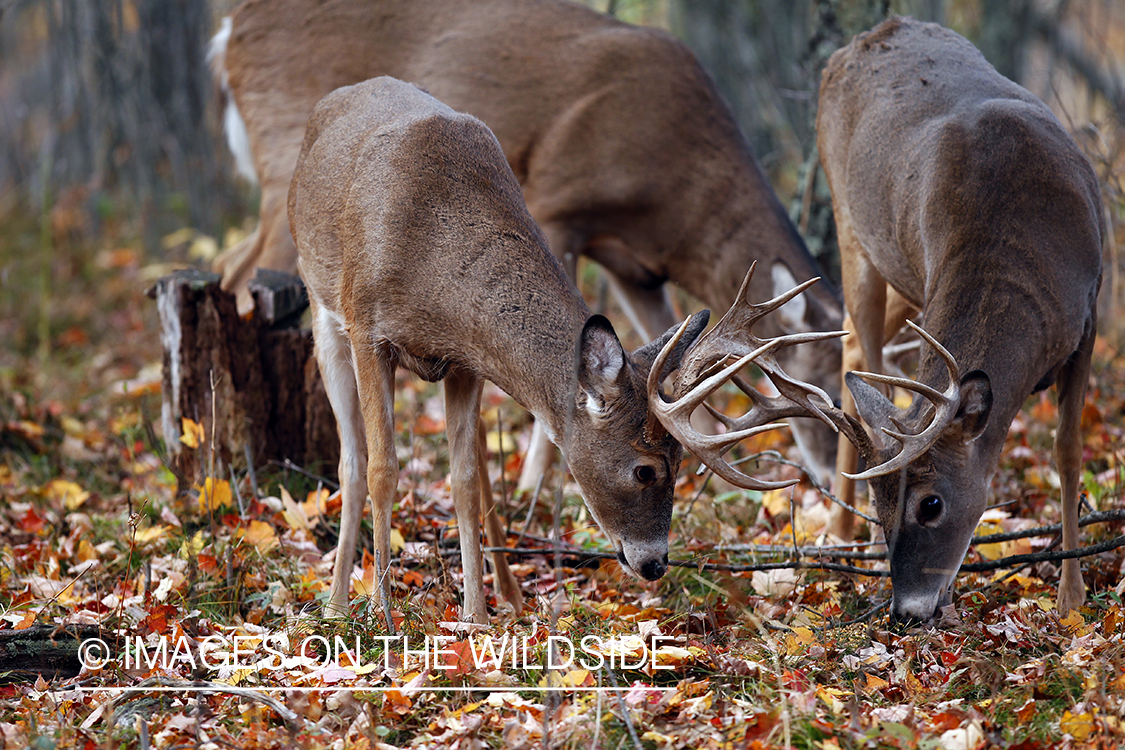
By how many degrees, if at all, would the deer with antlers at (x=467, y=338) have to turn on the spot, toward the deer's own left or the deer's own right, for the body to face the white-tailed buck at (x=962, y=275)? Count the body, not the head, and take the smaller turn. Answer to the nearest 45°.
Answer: approximately 45° to the deer's own left

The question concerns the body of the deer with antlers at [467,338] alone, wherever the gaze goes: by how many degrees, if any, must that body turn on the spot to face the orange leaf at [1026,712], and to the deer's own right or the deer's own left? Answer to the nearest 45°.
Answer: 0° — it already faces it

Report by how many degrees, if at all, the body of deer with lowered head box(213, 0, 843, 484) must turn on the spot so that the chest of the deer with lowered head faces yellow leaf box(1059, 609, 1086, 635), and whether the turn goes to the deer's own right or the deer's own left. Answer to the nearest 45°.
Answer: approximately 90° to the deer's own right

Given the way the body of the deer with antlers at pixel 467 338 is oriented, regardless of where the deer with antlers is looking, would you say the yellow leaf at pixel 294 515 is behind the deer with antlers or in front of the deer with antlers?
behind

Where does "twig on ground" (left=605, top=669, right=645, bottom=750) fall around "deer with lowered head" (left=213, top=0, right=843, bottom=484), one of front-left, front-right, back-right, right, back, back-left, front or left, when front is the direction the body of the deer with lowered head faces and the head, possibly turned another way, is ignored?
right

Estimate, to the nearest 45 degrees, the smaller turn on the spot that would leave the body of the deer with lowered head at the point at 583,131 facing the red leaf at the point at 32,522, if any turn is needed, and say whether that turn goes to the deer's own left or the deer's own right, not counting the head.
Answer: approximately 135° to the deer's own right

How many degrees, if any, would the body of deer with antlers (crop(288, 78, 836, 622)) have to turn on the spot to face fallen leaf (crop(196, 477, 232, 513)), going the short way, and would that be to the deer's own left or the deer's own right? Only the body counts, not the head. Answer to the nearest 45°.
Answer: approximately 180°

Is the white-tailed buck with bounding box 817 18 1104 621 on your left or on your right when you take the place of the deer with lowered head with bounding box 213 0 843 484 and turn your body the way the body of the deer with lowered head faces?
on your right

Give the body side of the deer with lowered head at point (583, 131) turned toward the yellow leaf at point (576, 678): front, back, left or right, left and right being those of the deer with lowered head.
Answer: right

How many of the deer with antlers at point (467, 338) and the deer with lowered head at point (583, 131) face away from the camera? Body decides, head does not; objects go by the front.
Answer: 0

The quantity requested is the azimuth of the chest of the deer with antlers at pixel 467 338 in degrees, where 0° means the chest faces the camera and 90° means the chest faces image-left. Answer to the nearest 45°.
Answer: approximately 315°

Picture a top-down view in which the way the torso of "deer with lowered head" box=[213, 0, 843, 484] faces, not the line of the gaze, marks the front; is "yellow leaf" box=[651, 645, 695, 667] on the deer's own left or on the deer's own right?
on the deer's own right

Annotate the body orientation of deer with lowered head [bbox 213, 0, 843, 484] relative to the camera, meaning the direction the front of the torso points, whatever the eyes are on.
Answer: to the viewer's right
